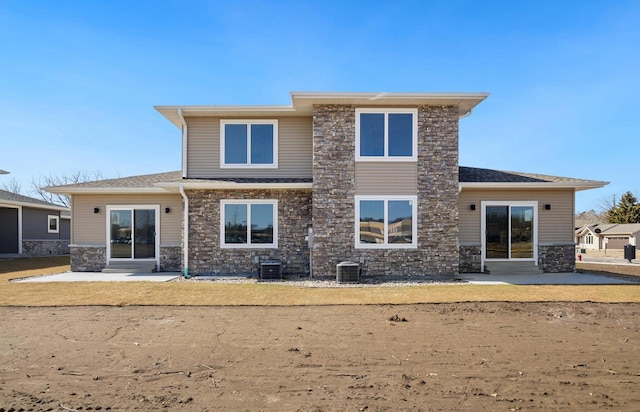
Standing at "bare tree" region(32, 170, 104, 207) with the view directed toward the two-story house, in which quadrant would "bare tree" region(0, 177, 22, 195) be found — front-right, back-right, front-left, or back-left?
back-right

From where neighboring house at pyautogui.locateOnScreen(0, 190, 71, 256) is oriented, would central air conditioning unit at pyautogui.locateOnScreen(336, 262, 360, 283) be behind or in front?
in front

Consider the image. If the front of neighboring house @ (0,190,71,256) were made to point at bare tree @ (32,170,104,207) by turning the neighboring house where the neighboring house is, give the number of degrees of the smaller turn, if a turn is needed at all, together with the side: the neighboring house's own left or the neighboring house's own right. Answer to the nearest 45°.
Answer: approximately 135° to the neighboring house's own left

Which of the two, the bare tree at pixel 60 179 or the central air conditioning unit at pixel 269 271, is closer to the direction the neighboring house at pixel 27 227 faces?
the central air conditioning unit

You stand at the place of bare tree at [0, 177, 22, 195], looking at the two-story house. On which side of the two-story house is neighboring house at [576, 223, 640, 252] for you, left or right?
left

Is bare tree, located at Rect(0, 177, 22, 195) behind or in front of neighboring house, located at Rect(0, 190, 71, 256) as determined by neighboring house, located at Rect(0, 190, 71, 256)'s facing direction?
behind

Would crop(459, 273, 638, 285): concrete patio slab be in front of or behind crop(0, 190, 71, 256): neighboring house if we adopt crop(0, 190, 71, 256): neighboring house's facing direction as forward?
in front

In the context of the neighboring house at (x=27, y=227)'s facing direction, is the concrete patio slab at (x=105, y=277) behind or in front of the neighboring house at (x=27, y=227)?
in front

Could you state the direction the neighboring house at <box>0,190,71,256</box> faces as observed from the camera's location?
facing the viewer and to the right of the viewer

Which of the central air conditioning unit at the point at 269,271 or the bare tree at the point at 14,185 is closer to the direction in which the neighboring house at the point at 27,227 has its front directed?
the central air conditioning unit
